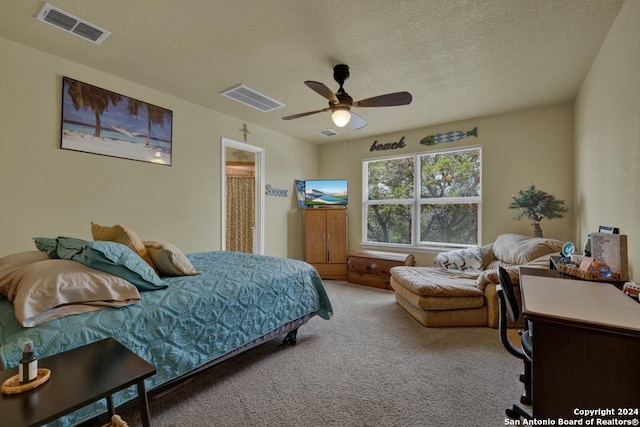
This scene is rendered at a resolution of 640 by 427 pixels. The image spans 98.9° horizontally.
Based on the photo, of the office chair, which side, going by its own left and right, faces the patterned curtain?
back

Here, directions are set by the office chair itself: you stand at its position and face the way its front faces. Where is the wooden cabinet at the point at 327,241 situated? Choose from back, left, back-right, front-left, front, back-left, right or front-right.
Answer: back-left

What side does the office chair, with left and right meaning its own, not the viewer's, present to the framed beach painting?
back

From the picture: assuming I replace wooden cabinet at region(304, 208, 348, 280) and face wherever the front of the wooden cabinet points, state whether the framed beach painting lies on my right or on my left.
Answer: on my right

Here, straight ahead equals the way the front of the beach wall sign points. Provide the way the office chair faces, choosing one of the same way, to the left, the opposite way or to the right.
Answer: to the left

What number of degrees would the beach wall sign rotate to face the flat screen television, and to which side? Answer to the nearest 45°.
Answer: approximately 90° to its right

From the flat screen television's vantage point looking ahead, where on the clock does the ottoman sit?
The ottoman is roughly at 11 o'clock from the flat screen television.

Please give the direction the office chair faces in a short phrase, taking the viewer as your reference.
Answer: facing to the right of the viewer

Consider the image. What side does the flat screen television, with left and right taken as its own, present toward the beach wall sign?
left
